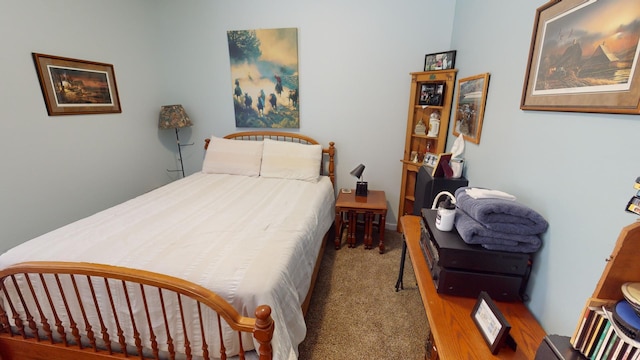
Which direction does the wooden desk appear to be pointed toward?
to the viewer's left

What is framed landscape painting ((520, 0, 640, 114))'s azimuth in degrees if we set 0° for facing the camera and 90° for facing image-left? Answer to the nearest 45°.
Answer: approximately 45°

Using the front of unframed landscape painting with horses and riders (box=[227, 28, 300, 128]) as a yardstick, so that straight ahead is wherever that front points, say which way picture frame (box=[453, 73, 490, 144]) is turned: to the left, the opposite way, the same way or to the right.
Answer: to the right

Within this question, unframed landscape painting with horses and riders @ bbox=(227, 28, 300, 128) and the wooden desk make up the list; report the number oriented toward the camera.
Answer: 1

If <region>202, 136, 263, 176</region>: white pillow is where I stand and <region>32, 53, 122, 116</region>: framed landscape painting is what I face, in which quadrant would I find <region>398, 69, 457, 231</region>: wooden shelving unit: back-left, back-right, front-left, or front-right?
back-left

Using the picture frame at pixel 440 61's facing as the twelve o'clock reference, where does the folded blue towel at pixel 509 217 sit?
The folded blue towel is roughly at 10 o'clock from the picture frame.

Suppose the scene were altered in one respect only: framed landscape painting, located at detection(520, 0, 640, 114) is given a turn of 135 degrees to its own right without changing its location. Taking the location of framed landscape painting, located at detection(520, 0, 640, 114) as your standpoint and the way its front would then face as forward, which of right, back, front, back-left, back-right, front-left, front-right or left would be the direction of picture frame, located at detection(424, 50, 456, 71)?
front-left

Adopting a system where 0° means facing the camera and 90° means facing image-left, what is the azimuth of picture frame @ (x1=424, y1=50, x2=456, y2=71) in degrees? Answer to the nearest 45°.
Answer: approximately 45°

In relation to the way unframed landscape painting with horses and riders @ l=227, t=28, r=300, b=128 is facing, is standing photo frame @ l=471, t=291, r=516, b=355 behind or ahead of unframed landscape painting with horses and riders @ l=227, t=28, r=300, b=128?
ahead

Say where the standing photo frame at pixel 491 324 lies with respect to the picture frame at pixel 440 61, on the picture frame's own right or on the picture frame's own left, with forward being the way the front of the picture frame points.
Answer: on the picture frame's own left
